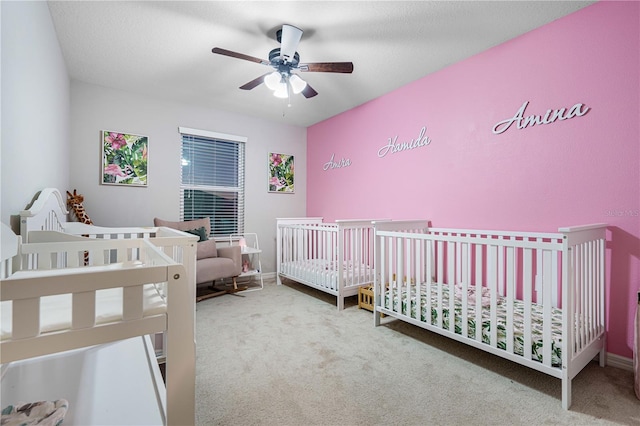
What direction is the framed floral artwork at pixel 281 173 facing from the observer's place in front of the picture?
facing the viewer and to the right of the viewer

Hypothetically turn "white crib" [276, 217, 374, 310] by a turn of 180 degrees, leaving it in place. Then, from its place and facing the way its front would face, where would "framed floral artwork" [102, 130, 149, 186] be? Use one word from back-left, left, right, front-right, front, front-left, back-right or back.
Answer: back-left

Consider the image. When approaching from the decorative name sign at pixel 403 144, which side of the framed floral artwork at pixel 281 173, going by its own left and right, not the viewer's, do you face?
front

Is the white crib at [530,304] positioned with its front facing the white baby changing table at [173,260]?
yes

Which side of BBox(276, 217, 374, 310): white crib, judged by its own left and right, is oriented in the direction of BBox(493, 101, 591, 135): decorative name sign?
left

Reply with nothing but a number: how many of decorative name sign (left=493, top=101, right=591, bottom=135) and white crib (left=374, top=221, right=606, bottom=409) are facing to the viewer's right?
0

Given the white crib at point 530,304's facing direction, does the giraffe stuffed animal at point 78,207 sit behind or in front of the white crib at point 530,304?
in front

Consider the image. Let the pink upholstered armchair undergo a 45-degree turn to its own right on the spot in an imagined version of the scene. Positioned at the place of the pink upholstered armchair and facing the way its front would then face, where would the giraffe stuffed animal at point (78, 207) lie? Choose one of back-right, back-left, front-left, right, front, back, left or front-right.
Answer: right
